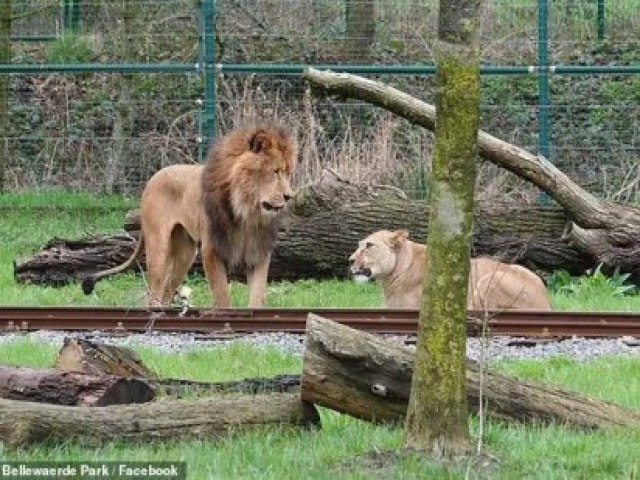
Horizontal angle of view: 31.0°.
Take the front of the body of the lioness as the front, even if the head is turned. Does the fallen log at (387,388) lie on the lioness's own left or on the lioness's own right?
on the lioness's own left

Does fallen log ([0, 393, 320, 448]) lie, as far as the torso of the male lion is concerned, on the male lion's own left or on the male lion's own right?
on the male lion's own right

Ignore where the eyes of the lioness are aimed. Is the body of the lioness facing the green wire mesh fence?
no

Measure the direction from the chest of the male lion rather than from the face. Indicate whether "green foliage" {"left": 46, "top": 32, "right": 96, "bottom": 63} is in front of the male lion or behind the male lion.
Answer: behind

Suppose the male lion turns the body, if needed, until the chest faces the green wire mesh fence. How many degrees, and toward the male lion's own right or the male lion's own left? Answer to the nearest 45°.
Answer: approximately 135° to the male lion's own left

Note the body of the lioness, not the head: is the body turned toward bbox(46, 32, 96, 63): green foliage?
no

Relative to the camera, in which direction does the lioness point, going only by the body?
to the viewer's left

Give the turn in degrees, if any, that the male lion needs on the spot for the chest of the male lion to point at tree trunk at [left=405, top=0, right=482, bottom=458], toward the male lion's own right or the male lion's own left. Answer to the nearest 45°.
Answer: approximately 45° to the male lion's own right

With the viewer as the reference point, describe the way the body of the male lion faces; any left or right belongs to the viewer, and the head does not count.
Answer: facing the viewer and to the right of the viewer

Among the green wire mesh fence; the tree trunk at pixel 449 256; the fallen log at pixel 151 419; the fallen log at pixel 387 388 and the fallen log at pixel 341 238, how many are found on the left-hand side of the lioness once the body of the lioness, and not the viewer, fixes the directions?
3

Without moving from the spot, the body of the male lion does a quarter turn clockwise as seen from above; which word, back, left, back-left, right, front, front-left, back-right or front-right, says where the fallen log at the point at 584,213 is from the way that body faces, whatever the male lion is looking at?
back-left

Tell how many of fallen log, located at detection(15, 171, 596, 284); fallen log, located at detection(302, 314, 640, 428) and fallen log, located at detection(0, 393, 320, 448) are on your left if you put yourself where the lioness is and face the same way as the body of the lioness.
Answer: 2

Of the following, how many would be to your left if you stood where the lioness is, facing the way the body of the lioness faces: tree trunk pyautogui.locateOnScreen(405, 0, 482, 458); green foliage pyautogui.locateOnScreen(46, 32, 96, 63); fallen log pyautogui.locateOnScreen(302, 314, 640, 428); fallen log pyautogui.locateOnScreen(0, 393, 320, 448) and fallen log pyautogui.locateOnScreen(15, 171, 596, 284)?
3

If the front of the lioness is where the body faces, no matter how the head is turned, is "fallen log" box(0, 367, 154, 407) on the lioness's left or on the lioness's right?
on the lioness's left

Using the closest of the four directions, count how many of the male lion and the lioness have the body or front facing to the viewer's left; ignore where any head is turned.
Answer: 1

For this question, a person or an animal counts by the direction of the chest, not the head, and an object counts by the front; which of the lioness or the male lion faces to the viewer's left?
the lioness
